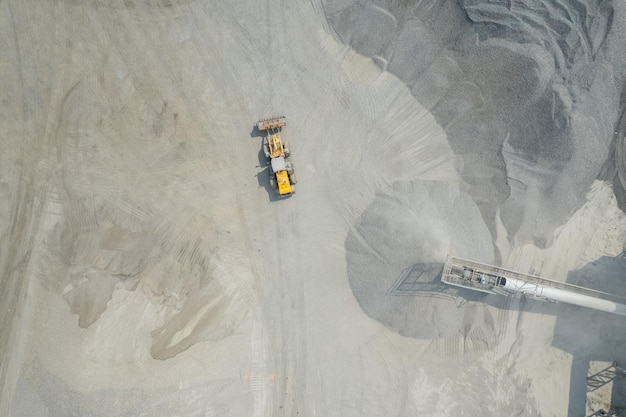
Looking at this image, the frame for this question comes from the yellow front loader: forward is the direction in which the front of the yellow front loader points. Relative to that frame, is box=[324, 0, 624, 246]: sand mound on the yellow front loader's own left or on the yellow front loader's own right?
on the yellow front loader's own right

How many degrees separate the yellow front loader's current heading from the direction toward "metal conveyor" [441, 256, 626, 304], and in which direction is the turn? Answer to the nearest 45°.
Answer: approximately 90° to its right

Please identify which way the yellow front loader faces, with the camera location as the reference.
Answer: facing away from the viewer

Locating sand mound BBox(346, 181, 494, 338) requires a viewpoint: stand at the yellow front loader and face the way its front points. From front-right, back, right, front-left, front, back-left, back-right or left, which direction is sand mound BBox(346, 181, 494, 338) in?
right
